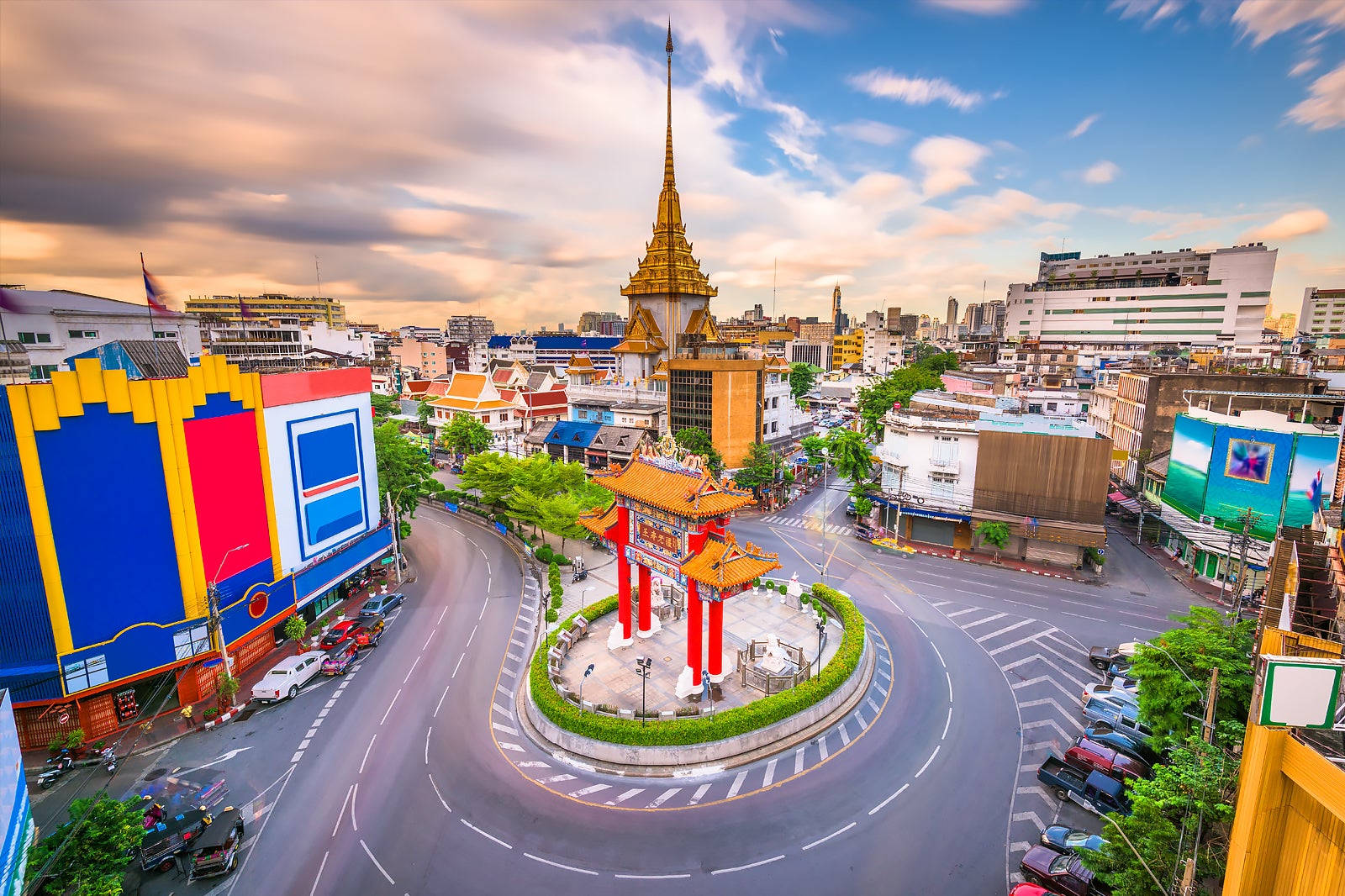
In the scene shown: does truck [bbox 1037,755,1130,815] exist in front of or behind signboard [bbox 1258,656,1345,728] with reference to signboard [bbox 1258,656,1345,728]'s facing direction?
behind

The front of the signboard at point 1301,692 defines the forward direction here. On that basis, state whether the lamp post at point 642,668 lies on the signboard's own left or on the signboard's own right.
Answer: on the signboard's own right

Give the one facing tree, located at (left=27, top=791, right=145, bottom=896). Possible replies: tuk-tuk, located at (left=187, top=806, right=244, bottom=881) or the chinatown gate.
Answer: the chinatown gate

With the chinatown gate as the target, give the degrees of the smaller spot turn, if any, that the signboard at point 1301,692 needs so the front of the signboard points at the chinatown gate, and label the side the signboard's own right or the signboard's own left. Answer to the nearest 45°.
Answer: approximately 90° to the signboard's own right

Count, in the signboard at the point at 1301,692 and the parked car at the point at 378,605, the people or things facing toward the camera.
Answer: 1

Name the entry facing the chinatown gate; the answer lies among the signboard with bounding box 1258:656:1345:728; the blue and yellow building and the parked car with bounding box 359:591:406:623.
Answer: the blue and yellow building

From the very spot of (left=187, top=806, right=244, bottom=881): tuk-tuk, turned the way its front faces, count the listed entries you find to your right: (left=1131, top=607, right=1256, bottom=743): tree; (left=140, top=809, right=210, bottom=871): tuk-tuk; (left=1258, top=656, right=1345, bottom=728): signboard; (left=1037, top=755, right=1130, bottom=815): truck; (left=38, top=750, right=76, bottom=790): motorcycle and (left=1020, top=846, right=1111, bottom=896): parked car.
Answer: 4

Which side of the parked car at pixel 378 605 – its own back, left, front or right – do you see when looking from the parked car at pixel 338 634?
back

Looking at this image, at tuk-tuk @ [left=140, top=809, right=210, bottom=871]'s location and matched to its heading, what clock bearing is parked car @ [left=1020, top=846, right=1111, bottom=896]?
The parked car is roughly at 3 o'clock from the tuk-tuk.

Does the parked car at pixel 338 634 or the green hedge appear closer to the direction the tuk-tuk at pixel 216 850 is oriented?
the parked car

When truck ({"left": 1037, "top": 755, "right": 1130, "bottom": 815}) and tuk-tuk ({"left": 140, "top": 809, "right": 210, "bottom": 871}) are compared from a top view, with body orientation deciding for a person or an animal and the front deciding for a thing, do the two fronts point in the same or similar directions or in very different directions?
very different directions
